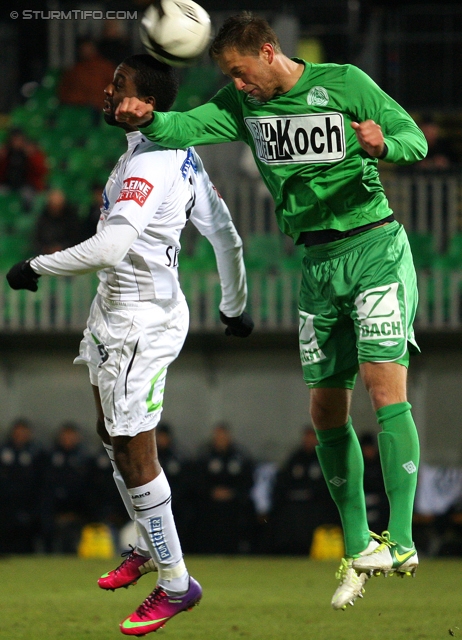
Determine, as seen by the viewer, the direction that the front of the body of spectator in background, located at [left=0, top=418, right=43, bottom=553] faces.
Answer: toward the camera

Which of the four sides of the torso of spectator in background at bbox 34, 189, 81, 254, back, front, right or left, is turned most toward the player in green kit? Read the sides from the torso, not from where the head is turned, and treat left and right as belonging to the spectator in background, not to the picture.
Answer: front

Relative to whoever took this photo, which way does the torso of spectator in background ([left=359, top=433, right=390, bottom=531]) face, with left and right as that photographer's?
facing the viewer

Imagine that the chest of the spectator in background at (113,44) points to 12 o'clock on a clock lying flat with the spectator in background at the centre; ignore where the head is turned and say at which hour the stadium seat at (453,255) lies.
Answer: The stadium seat is roughly at 10 o'clock from the spectator in background.

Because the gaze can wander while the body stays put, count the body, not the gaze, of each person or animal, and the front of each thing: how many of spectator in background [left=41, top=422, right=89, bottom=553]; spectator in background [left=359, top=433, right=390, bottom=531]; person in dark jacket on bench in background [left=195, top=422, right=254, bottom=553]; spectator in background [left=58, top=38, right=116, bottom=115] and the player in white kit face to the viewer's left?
1

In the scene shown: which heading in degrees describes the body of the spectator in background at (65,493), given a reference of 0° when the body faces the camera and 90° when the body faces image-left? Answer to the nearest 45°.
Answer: approximately 0°
